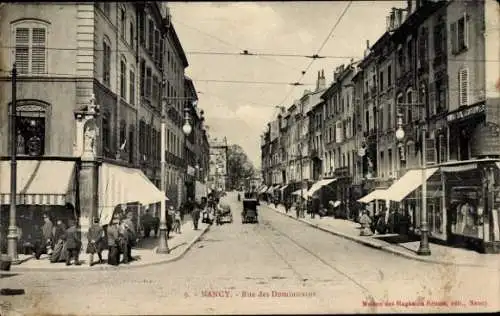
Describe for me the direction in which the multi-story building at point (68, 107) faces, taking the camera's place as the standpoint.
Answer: facing the viewer and to the right of the viewer

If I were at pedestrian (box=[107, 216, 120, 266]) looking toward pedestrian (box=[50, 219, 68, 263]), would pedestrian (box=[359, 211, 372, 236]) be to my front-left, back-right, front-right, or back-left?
back-right
